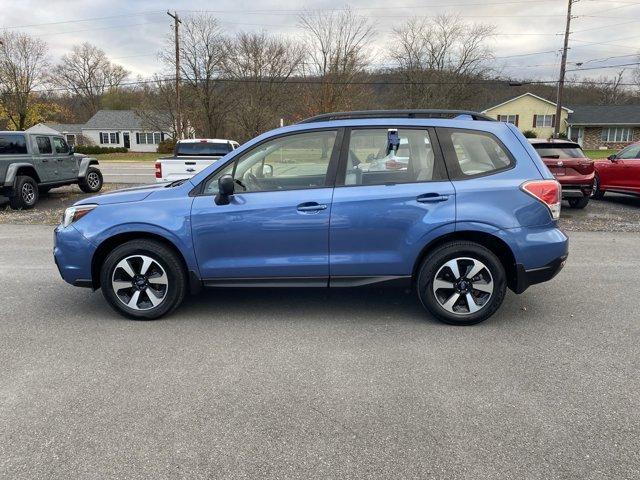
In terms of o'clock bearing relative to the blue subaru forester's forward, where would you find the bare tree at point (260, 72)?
The bare tree is roughly at 3 o'clock from the blue subaru forester.

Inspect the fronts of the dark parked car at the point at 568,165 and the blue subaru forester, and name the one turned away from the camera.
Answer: the dark parked car

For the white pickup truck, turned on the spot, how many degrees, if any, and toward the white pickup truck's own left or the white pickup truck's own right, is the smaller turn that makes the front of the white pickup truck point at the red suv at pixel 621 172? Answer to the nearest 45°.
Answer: approximately 90° to the white pickup truck's own right

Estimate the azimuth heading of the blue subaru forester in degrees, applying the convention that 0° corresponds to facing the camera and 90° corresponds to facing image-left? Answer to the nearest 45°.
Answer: approximately 90°

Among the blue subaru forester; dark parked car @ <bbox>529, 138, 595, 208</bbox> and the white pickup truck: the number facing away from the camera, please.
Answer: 2

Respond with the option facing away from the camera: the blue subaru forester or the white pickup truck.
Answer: the white pickup truck

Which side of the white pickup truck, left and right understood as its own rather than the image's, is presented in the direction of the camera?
back

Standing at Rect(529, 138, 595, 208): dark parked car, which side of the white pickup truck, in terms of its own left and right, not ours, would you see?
right

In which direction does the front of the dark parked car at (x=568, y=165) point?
away from the camera

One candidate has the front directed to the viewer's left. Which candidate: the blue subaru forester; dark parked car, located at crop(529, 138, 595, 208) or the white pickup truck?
the blue subaru forester

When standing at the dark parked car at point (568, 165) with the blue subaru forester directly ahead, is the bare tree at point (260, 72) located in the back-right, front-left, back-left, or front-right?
back-right

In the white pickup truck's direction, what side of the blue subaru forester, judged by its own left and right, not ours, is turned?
right

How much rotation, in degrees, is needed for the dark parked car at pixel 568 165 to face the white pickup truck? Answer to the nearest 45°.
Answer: approximately 90° to its left

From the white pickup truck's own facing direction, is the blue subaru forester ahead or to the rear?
to the rear
